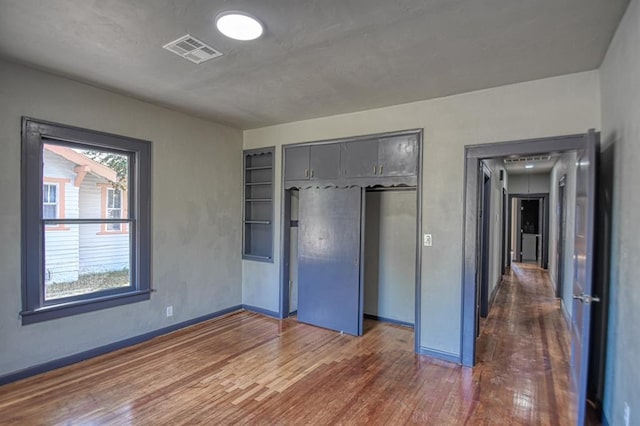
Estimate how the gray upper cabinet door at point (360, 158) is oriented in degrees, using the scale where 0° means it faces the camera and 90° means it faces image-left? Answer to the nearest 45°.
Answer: approximately 45°

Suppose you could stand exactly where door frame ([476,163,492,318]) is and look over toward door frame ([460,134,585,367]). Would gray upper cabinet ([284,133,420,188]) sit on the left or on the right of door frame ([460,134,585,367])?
right

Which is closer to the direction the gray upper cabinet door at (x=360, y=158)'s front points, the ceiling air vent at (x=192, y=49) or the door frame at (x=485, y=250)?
the ceiling air vent

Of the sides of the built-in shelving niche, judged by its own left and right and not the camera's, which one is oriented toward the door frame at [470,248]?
left

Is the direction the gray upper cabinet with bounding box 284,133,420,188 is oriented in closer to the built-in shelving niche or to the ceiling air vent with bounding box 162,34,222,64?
the ceiling air vent
